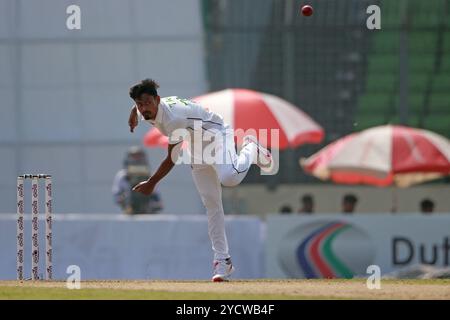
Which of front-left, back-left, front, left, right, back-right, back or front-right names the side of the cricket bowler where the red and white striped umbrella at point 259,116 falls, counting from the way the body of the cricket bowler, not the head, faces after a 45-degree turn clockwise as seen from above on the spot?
right

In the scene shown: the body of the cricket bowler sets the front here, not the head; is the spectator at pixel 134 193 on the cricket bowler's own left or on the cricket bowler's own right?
on the cricket bowler's own right

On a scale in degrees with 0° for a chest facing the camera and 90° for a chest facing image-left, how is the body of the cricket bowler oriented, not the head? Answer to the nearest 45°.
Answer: approximately 45°
